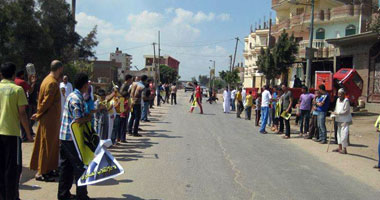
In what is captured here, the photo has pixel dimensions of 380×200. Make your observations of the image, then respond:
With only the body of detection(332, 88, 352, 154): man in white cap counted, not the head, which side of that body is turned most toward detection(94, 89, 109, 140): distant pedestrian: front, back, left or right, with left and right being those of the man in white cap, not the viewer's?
front

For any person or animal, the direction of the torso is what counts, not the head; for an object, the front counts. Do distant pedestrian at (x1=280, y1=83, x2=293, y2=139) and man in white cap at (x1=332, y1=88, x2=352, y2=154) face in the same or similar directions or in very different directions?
same or similar directions

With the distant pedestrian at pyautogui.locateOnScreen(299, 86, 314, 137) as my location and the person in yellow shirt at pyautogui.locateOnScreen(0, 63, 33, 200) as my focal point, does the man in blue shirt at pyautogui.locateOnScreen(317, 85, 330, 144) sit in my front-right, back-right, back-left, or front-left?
front-left

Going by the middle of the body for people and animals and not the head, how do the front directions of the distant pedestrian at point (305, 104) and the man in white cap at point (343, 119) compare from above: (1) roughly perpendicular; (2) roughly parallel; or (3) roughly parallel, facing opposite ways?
roughly parallel

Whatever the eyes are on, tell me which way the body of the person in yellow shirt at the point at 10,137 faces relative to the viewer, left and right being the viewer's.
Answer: facing away from the viewer

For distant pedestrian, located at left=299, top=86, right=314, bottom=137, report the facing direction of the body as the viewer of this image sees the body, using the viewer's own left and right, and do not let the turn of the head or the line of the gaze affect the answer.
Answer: facing the viewer and to the left of the viewer

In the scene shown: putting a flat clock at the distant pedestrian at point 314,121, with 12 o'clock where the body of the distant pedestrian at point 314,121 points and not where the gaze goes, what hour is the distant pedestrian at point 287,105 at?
the distant pedestrian at point 287,105 is roughly at 1 o'clock from the distant pedestrian at point 314,121.

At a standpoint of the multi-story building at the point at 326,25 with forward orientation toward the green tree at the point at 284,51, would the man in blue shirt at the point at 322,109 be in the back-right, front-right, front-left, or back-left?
front-left

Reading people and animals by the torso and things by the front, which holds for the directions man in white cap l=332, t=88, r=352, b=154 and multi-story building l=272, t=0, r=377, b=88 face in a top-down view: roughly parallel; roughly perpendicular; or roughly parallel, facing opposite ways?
roughly parallel

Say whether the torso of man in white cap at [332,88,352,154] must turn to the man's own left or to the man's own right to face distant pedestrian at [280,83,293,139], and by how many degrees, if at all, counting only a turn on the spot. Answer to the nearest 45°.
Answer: approximately 90° to the man's own right

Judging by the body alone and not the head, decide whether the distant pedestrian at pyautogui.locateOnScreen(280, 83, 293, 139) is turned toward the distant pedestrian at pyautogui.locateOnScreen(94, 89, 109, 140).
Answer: yes

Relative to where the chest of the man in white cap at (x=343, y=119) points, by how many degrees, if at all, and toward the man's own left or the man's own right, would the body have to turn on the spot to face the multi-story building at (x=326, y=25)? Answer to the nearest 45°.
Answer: approximately 135° to the man's own right

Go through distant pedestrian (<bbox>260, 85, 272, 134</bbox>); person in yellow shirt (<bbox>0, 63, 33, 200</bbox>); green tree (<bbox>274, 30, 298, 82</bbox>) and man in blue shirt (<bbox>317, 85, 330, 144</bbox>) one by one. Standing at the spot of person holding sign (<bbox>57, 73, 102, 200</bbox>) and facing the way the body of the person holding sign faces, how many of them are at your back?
1

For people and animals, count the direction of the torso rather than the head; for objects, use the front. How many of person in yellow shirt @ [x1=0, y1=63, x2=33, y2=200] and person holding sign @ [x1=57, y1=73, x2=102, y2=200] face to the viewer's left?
0

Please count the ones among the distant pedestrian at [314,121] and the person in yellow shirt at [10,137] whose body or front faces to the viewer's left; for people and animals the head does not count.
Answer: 1

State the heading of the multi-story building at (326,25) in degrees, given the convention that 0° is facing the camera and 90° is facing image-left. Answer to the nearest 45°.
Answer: approximately 45°
